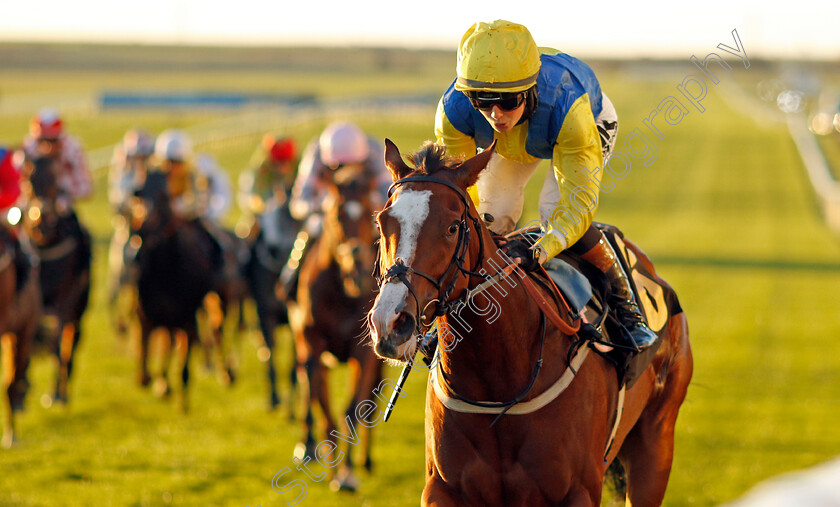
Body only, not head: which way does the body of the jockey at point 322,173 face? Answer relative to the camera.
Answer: toward the camera

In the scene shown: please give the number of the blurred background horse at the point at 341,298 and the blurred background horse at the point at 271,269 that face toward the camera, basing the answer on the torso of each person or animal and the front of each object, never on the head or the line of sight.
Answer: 2

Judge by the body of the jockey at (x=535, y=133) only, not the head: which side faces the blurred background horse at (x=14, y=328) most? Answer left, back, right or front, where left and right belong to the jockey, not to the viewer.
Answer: right

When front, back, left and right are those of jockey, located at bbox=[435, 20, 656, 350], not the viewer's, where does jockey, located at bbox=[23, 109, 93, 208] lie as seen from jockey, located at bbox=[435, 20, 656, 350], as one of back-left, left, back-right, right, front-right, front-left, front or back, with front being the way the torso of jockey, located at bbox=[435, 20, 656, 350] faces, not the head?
right

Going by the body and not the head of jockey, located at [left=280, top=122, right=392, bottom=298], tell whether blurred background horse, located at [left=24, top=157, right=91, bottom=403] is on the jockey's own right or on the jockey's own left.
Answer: on the jockey's own right

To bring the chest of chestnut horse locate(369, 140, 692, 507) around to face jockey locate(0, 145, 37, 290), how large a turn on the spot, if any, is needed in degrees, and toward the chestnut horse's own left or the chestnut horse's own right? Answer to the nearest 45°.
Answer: approximately 90° to the chestnut horse's own right

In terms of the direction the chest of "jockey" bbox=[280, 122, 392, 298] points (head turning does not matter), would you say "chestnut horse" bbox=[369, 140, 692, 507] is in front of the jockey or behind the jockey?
in front

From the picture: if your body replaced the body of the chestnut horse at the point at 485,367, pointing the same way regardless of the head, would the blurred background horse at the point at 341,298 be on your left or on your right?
on your right

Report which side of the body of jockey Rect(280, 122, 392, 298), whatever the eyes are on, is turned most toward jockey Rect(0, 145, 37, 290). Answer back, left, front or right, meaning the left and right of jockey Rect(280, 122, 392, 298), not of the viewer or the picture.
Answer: right

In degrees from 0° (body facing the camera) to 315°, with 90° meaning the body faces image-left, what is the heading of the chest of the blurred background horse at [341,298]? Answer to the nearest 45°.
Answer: approximately 0°

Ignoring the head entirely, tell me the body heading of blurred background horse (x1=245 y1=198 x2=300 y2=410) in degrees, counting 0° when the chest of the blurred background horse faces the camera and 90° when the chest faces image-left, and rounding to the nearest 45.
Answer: approximately 0°
